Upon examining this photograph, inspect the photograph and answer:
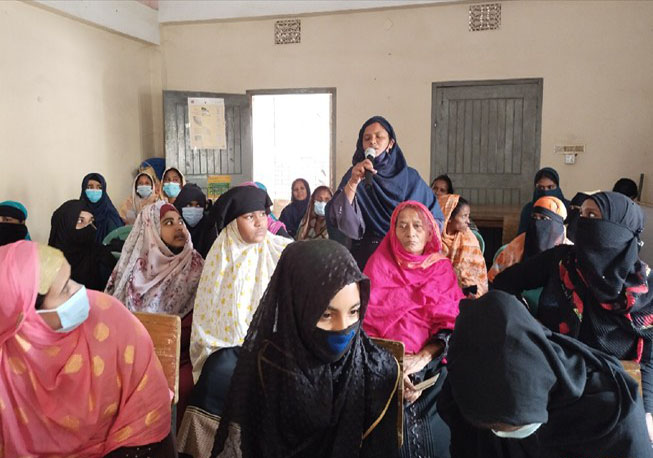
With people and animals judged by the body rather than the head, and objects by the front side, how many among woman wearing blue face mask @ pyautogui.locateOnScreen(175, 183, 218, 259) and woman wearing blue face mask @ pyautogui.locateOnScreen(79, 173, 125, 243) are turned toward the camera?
2

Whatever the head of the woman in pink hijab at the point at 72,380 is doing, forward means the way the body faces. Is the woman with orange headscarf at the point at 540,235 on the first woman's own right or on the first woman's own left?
on the first woman's own left

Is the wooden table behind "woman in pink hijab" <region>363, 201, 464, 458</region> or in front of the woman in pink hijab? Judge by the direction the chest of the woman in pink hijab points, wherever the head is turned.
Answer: behind

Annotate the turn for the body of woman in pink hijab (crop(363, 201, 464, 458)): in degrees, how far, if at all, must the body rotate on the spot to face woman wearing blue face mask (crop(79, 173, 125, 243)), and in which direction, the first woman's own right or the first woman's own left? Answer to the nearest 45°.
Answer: approximately 135° to the first woman's own right

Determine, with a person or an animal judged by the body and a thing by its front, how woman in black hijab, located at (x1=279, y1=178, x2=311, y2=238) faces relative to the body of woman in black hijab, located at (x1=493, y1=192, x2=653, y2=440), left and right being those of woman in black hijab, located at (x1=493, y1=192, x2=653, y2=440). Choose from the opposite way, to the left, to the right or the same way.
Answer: to the left

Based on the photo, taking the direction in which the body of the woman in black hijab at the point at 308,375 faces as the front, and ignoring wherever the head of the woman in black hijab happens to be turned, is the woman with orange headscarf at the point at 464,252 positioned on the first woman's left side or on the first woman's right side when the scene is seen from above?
on the first woman's left side

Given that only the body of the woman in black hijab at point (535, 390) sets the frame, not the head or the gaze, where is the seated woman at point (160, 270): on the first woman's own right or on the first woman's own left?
on the first woman's own right

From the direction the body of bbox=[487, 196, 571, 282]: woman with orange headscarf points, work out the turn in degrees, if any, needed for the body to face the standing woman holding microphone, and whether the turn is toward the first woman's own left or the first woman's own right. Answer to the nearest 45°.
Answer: approximately 45° to the first woman's own right

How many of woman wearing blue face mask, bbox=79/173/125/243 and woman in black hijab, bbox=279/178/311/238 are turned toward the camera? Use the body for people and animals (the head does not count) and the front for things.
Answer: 2

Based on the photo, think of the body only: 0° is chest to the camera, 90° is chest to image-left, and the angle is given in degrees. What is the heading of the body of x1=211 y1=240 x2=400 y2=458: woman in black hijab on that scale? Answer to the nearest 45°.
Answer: approximately 315°

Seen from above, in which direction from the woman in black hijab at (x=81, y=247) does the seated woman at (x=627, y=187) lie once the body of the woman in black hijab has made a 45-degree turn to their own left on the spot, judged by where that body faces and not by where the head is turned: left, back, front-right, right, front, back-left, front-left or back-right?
front

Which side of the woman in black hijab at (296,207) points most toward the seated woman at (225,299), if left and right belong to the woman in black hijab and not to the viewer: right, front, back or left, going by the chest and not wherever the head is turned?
front
